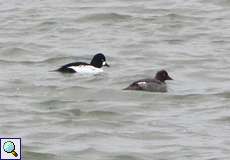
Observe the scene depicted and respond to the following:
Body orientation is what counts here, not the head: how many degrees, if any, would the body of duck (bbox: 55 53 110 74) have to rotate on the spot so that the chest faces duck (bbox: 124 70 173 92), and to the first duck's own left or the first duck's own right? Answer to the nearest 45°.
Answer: approximately 45° to the first duck's own right

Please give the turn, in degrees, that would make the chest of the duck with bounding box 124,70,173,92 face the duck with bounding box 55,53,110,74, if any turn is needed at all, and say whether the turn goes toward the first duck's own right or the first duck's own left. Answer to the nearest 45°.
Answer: approximately 135° to the first duck's own left

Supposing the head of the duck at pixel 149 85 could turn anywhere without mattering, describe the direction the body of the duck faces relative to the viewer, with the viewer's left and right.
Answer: facing to the right of the viewer

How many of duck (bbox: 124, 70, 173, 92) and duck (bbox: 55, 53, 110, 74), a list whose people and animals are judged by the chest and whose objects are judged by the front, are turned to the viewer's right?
2

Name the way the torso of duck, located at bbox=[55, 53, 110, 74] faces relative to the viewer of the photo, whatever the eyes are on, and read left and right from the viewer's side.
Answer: facing to the right of the viewer
